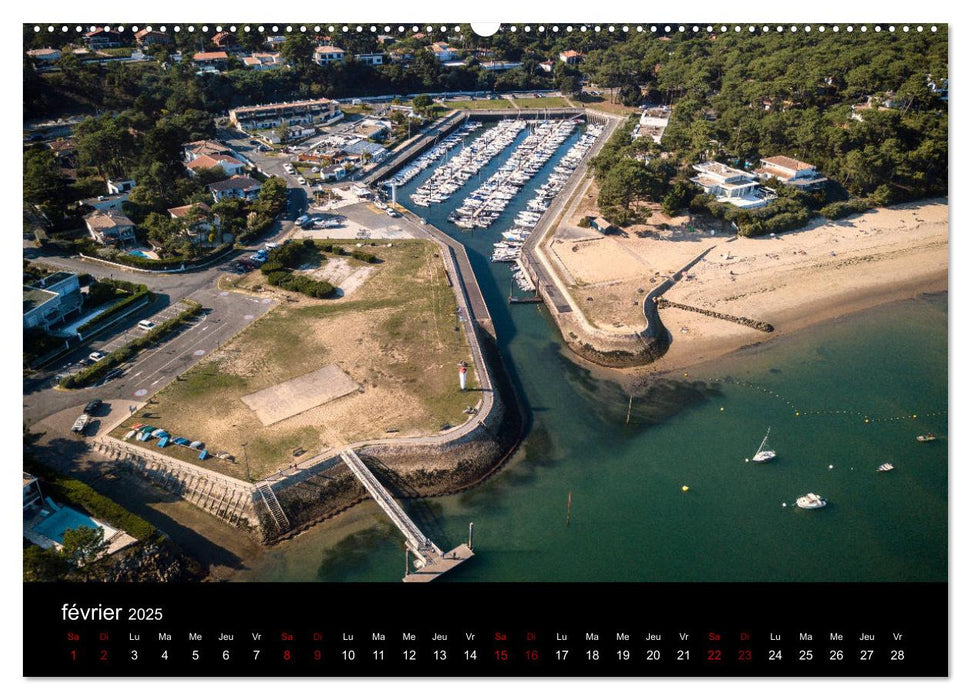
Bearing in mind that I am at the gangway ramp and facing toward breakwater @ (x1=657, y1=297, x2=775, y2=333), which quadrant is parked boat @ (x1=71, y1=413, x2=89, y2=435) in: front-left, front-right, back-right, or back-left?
back-left
